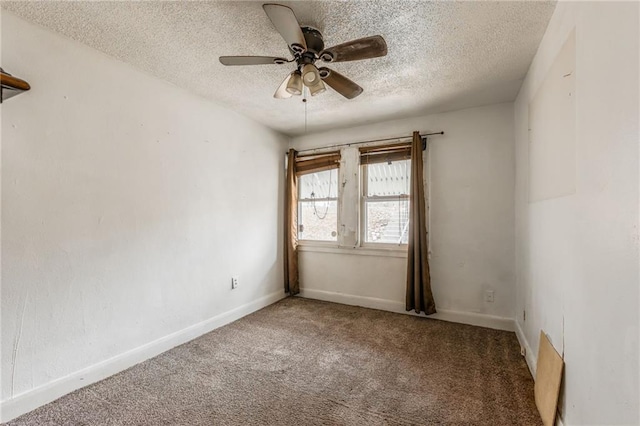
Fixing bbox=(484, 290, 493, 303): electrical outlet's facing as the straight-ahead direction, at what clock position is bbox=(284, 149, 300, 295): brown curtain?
The brown curtain is roughly at 3 o'clock from the electrical outlet.

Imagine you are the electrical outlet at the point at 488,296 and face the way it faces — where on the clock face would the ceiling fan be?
The ceiling fan is roughly at 1 o'clock from the electrical outlet.

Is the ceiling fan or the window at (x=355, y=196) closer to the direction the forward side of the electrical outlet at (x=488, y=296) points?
the ceiling fan

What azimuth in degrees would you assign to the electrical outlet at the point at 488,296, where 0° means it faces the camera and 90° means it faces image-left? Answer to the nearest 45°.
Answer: approximately 0°

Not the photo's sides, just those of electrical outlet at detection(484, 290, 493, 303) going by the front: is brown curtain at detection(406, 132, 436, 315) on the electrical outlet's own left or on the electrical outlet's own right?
on the electrical outlet's own right

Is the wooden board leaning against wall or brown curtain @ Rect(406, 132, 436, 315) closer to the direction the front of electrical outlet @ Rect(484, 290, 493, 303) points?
the wooden board leaning against wall

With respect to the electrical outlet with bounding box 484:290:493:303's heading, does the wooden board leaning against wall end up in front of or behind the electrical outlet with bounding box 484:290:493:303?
in front
